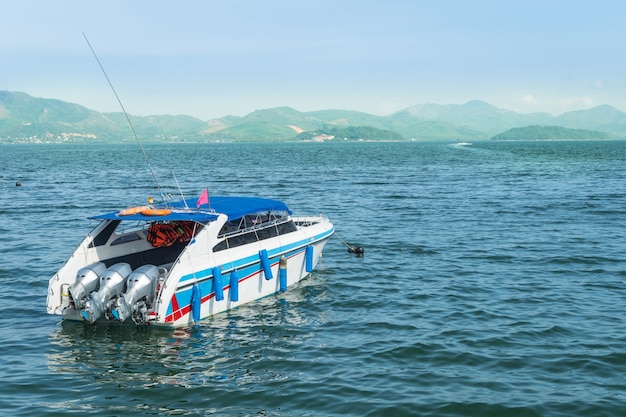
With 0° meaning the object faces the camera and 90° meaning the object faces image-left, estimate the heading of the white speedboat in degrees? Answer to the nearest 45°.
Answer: approximately 225°

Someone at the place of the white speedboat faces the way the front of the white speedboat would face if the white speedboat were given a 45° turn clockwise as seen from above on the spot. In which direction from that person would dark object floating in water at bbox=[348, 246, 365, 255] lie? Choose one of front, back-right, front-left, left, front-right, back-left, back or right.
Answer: front-left
